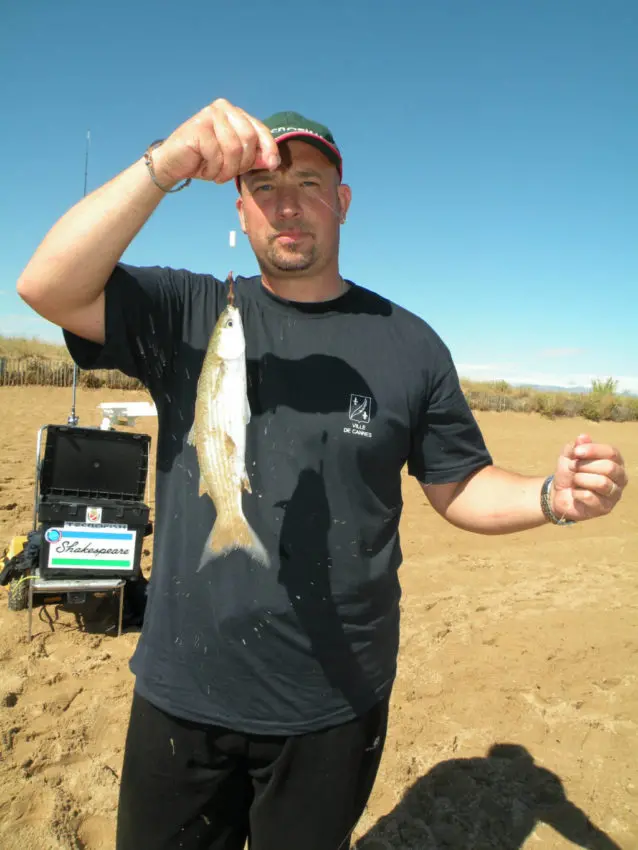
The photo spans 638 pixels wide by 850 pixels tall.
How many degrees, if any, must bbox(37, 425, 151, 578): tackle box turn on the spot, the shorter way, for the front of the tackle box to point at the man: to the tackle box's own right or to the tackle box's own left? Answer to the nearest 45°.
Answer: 0° — it already faces them

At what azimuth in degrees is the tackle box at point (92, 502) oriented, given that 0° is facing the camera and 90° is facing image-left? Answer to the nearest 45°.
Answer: approximately 0°

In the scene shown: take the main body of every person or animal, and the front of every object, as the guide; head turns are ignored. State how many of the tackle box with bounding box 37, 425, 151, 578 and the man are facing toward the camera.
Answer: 2

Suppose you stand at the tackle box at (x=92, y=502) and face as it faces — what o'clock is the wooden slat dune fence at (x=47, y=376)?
The wooden slat dune fence is roughly at 6 o'clock from the tackle box.
